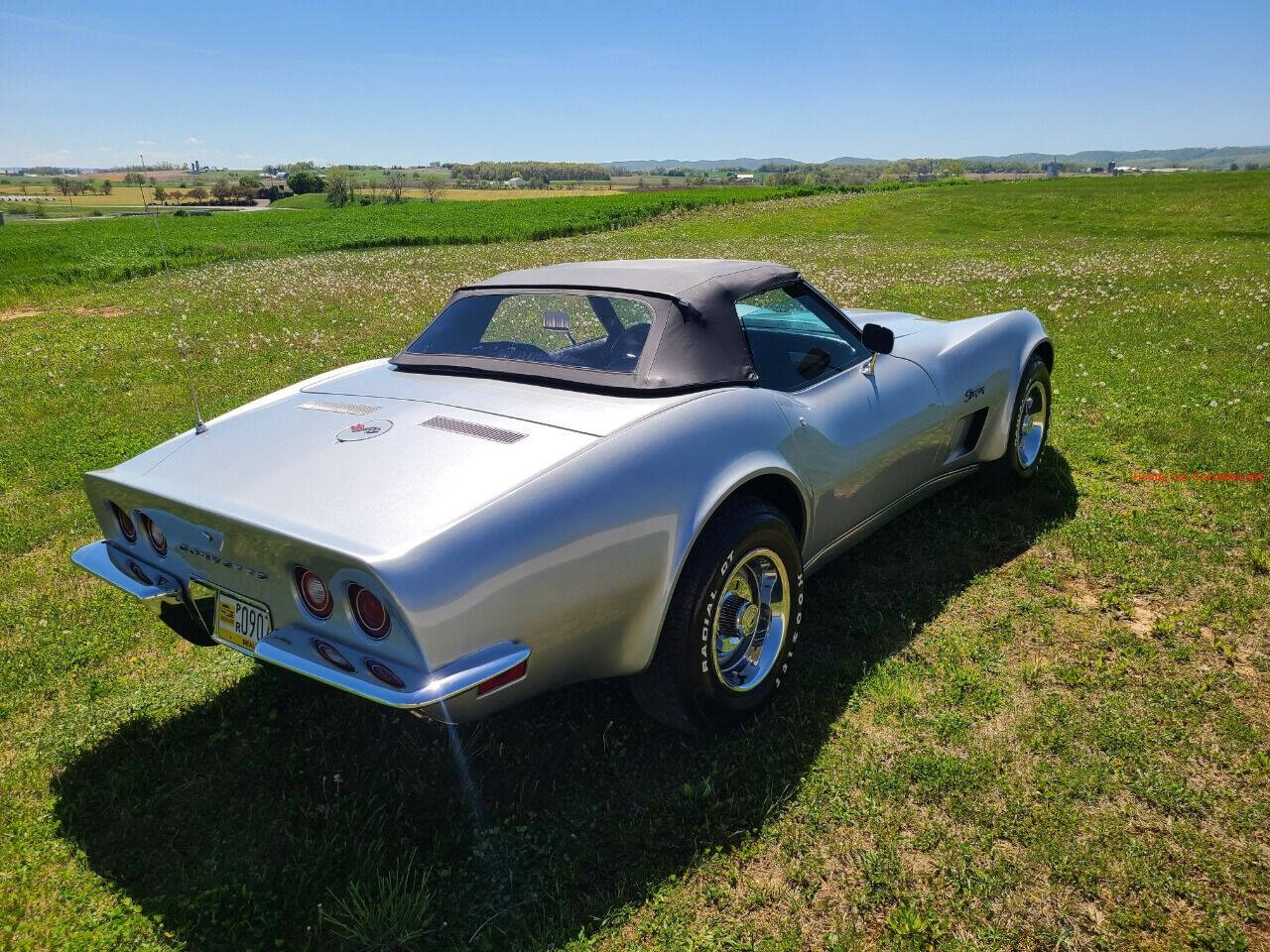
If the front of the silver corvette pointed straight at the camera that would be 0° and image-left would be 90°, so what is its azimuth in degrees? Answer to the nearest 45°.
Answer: approximately 225°
